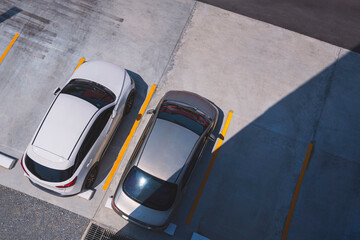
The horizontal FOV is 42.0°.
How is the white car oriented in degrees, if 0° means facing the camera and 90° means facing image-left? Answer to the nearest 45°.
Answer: approximately 225°
